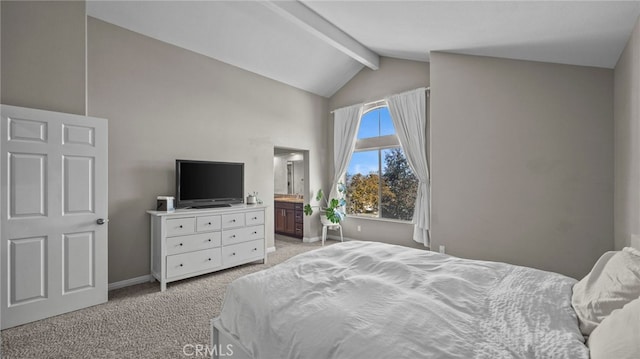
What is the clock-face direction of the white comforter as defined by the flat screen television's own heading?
The white comforter is roughly at 1 o'clock from the flat screen television.

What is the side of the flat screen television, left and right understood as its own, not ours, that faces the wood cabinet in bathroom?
left

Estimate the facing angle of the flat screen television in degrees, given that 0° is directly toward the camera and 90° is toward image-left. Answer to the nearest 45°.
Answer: approximately 315°

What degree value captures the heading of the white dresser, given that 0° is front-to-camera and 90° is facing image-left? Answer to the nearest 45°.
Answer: approximately 315°

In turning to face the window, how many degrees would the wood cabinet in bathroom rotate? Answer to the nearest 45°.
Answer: approximately 90° to its left

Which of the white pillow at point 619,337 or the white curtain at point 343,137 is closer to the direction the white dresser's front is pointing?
the white pillow

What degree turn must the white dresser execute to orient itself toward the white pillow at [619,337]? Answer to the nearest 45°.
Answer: approximately 45° to its right

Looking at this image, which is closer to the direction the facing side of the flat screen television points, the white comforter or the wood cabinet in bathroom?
the white comforter

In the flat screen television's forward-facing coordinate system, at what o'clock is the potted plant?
The potted plant is roughly at 10 o'clock from the flat screen television.

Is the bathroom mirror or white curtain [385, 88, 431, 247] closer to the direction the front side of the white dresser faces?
the white curtain

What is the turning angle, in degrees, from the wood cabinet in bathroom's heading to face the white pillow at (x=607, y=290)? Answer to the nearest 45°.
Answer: approximately 45° to its left

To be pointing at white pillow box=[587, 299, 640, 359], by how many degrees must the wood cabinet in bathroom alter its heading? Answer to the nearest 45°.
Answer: approximately 45° to its left
